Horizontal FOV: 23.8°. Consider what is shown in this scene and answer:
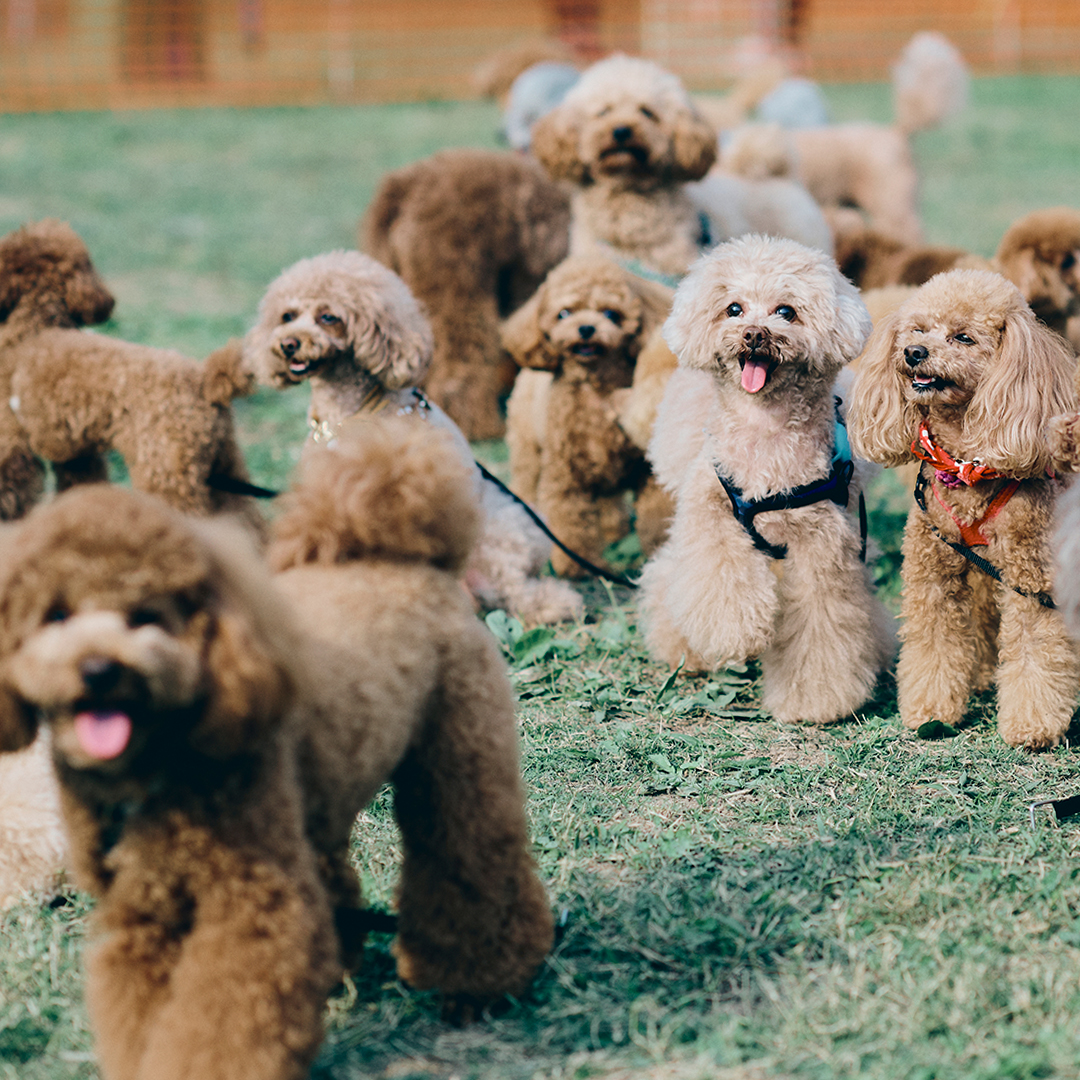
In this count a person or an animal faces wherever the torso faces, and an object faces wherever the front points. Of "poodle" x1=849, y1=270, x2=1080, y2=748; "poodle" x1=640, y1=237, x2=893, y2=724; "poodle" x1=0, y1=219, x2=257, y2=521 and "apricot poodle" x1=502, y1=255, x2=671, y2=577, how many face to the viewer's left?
1

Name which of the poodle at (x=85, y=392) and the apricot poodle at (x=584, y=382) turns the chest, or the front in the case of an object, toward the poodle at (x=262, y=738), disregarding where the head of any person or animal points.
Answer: the apricot poodle

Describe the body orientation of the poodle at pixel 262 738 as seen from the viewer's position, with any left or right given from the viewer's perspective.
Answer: facing the viewer and to the left of the viewer

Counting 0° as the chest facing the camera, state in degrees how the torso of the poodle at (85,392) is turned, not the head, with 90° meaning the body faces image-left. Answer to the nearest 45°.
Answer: approximately 90°

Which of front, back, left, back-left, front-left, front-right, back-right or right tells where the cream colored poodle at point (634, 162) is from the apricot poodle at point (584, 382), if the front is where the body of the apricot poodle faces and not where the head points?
back

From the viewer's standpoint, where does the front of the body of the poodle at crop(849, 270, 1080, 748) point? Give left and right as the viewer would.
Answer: facing the viewer

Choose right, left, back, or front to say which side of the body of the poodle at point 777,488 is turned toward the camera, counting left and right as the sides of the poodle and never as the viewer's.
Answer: front

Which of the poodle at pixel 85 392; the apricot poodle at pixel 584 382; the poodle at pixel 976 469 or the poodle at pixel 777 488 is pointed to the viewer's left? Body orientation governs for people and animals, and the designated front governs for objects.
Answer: the poodle at pixel 85 392

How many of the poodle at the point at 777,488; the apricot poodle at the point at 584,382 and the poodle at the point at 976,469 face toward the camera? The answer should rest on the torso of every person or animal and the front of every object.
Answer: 3

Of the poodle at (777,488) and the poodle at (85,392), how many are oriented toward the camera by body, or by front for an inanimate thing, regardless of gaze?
1
